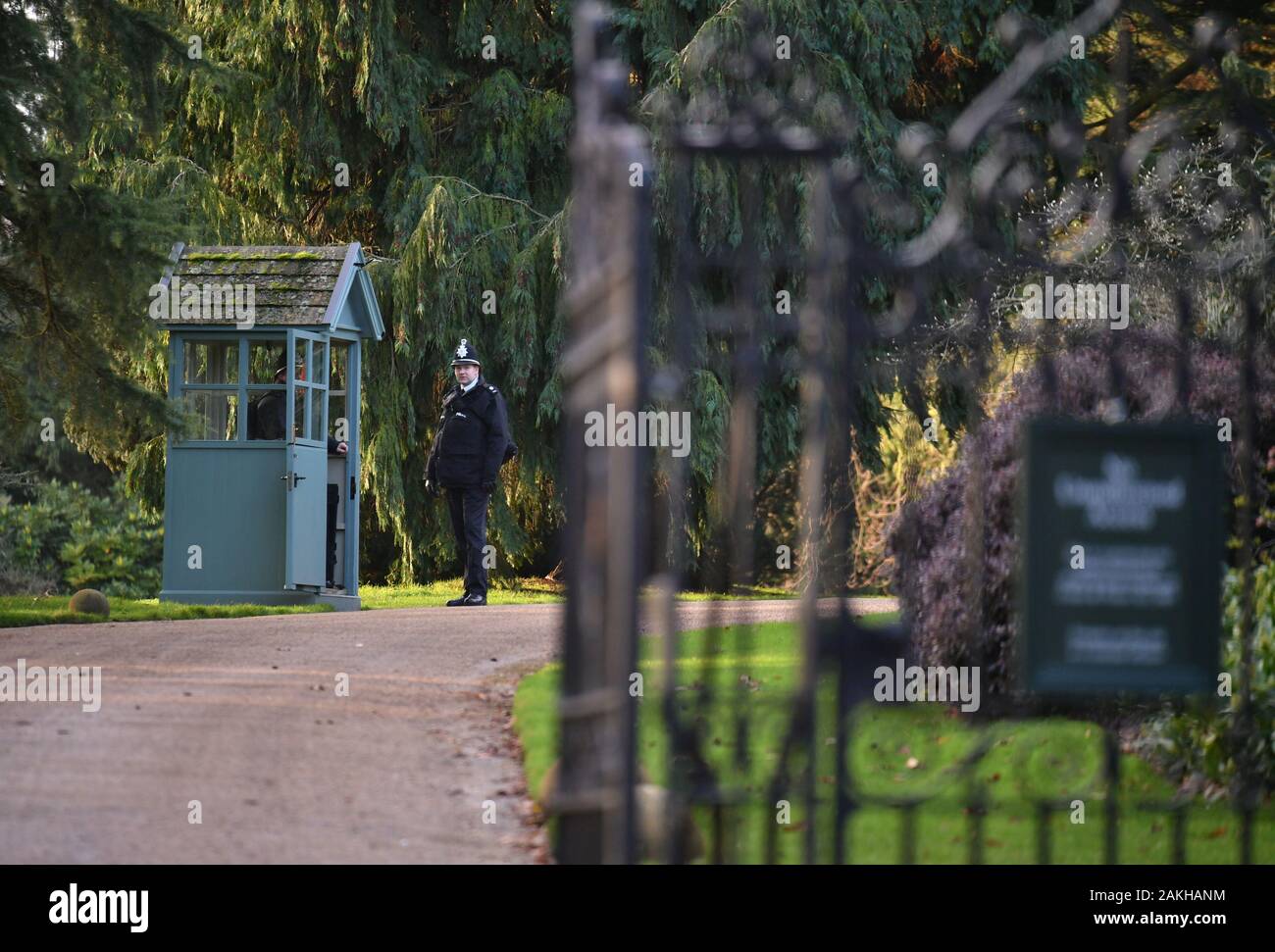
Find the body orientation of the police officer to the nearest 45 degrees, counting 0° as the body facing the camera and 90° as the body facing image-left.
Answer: approximately 45°

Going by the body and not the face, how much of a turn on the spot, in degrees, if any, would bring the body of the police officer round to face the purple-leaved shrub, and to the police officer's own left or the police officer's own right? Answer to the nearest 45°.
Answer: approximately 90° to the police officer's own left

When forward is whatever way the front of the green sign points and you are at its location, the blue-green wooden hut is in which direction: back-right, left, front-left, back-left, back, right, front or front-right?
back-right

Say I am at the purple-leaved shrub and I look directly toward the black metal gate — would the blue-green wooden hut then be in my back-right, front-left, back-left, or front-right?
back-right

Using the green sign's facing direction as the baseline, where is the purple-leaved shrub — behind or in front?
behind

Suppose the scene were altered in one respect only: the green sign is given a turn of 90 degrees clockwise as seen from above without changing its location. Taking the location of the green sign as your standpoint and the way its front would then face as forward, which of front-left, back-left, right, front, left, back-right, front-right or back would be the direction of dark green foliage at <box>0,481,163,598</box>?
front-right

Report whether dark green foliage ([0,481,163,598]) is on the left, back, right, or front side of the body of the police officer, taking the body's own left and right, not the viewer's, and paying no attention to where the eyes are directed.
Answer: right

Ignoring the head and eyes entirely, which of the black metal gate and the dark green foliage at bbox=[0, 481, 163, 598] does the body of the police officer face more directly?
the black metal gate
